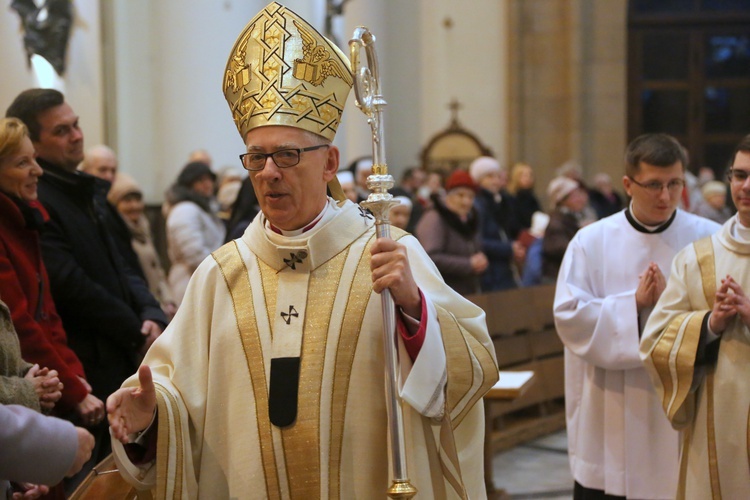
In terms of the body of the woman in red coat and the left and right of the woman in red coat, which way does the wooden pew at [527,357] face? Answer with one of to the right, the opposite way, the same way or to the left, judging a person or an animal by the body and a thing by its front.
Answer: to the right

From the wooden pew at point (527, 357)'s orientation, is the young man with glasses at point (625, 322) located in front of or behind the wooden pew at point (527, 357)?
in front

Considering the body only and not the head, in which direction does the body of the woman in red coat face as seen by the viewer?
to the viewer's right

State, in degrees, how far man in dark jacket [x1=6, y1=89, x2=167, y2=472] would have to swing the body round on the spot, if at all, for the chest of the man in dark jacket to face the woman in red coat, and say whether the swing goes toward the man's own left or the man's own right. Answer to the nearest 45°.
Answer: approximately 90° to the man's own right

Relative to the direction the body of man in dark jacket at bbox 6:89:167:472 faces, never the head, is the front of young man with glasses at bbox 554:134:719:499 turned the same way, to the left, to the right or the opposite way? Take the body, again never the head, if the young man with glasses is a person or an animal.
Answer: to the right

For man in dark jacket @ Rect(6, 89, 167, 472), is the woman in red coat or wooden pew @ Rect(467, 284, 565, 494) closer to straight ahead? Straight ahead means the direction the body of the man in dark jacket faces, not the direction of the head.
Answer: the wooden pew

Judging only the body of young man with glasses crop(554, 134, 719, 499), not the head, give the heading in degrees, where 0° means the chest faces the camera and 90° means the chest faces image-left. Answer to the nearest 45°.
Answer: approximately 315°

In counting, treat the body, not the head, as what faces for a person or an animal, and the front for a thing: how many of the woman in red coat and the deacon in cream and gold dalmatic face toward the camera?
1

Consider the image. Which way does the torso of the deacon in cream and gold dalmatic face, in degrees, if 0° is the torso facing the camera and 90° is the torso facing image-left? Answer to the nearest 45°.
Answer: approximately 0°

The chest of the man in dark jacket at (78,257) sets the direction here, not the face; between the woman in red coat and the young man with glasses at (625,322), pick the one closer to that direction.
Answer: the young man with glasses

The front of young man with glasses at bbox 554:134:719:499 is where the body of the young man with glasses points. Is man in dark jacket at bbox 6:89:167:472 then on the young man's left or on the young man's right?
on the young man's right

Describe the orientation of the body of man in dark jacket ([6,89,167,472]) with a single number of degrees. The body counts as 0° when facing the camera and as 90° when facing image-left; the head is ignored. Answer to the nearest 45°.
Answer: approximately 270°

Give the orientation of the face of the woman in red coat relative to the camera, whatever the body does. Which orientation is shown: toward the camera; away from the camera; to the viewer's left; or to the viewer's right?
to the viewer's right
